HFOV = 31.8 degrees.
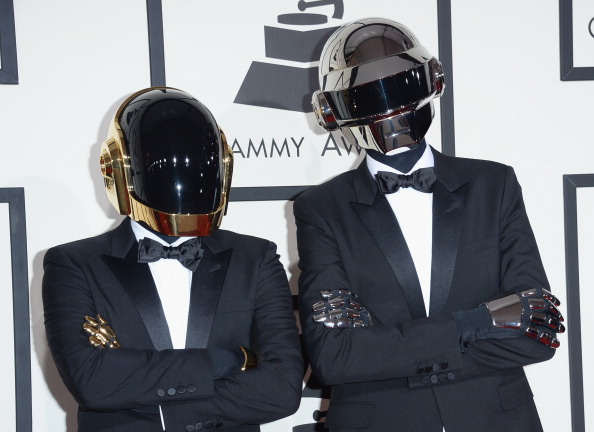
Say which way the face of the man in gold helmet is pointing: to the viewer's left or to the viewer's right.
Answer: to the viewer's right

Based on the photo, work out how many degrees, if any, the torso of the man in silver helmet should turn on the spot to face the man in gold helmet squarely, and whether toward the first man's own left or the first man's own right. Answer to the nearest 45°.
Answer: approximately 90° to the first man's own right

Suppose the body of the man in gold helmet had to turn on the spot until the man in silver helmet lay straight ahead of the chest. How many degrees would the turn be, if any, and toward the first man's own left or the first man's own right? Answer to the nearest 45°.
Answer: approximately 90° to the first man's own left

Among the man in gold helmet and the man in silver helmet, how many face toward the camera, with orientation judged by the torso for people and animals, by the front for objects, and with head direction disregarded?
2

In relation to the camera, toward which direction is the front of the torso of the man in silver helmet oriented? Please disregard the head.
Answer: toward the camera

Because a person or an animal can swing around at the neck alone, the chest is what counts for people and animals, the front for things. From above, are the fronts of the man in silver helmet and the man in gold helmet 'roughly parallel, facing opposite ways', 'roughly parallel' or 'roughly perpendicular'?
roughly parallel

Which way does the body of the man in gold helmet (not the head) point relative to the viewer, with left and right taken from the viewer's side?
facing the viewer
